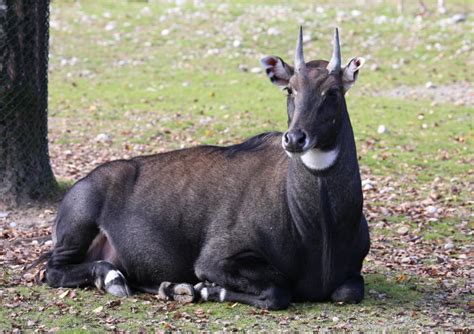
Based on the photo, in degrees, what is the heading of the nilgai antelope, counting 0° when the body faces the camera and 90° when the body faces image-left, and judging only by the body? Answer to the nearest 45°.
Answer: approximately 315°

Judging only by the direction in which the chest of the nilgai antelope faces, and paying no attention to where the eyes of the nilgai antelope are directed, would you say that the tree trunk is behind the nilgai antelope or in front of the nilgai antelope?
behind
